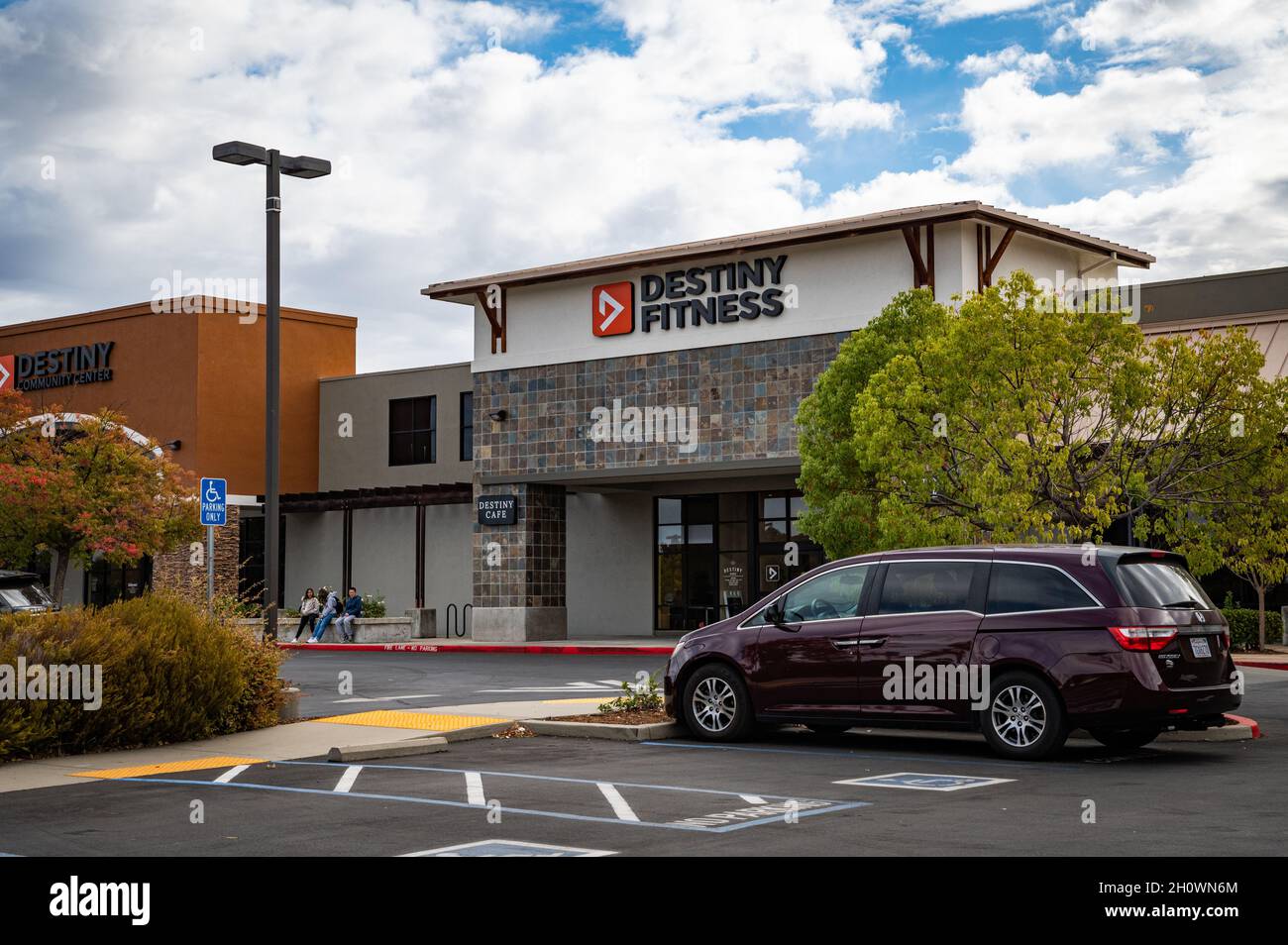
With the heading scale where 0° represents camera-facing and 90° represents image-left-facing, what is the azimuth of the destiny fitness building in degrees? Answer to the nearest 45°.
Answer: approximately 45°

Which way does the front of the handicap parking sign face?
toward the camera

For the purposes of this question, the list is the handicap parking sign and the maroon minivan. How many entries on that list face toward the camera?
1

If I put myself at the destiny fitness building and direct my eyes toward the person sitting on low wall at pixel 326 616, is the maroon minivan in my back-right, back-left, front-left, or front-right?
back-left

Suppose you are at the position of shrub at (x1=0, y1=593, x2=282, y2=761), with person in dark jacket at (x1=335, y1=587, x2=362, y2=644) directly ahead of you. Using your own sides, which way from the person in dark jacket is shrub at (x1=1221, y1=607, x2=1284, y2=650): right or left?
right

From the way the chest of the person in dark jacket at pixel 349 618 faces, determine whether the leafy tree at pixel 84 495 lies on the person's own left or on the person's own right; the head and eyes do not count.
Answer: on the person's own right

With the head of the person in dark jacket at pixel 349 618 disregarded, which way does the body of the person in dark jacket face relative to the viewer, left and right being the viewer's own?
facing the viewer and to the left of the viewer

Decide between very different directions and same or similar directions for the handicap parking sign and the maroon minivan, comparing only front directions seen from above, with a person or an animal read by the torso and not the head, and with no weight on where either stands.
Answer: very different directions

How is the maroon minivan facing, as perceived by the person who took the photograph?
facing away from the viewer and to the left of the viewer

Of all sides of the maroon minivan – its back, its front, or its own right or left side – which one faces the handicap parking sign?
front

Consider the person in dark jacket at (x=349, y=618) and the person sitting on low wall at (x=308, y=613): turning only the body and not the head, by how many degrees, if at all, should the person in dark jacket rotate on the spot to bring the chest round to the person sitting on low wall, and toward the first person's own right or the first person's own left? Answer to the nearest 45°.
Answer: approximately 90° to the first person's own right

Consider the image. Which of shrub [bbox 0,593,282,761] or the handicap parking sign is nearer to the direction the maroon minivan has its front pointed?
the handicap parking sign

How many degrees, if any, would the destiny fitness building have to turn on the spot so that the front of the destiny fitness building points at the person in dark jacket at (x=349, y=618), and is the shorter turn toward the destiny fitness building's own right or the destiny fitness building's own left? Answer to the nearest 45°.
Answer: approximately 45° to the destiny fitness building's own right
